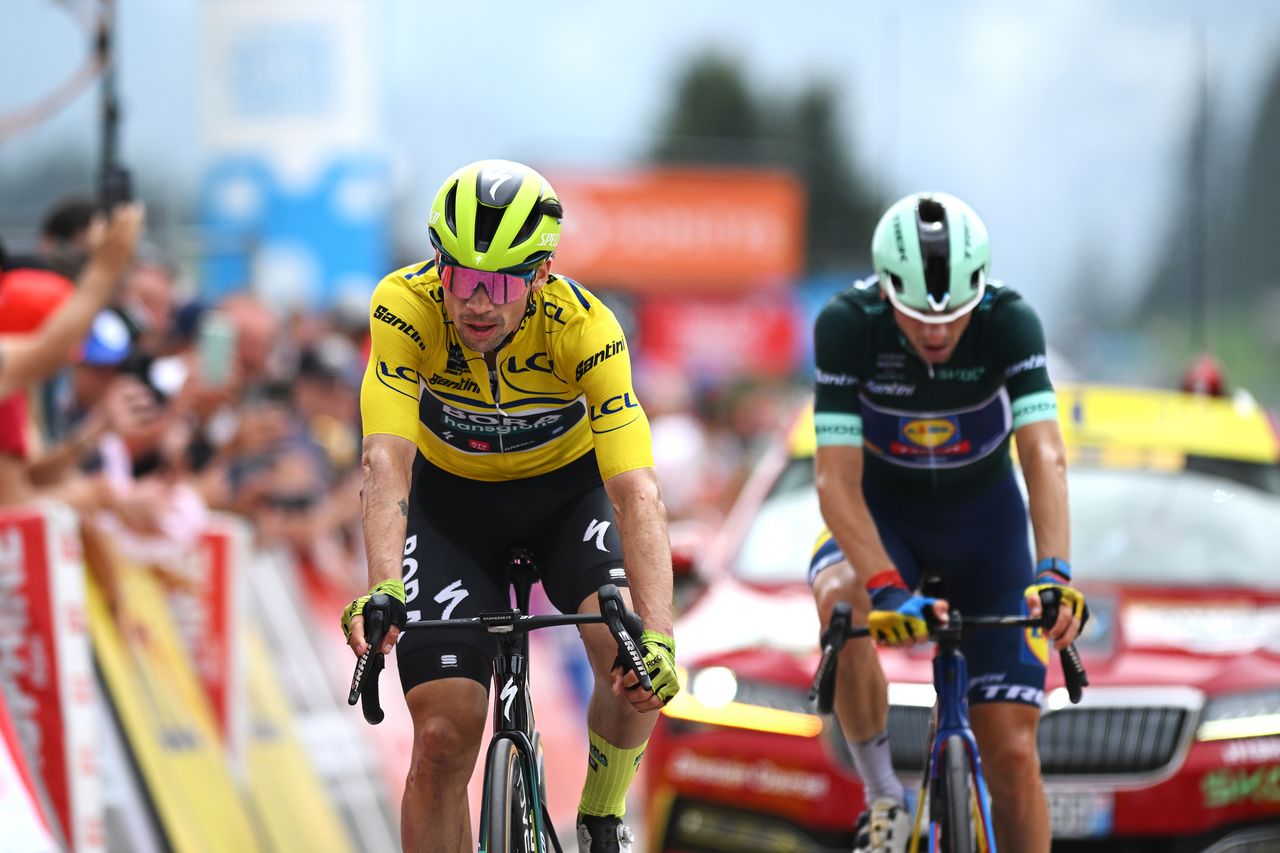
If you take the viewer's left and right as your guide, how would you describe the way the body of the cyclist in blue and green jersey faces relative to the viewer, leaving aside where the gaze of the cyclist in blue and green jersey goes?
facing the viewer

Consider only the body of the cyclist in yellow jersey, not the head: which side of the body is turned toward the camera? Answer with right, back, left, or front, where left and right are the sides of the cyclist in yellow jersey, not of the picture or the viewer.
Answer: front

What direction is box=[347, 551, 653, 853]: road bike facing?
toward the camera

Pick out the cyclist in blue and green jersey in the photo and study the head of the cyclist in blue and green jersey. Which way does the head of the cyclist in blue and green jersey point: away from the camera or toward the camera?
toward the camera

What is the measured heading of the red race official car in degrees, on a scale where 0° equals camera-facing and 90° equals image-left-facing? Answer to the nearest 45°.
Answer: approximately 0°

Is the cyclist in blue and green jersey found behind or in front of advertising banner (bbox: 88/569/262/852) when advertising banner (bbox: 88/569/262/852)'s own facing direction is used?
in front

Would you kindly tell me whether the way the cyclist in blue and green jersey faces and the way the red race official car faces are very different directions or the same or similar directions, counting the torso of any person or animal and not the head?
same or similar directions

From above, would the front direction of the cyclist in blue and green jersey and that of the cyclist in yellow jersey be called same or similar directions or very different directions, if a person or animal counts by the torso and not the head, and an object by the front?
same or similar directions

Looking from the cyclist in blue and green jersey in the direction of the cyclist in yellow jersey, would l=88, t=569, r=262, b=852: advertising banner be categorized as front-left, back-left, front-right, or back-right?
front-right

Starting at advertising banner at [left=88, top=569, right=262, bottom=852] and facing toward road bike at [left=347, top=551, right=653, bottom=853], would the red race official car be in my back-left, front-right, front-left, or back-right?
front-left

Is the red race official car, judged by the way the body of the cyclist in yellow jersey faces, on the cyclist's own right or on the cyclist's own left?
on the cyclist's own left

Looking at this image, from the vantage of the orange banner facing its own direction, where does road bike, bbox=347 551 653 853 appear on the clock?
The road bike is roughly at 12 o'clock from the orange banner.

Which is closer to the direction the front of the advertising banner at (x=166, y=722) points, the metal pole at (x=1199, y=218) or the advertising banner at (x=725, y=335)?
the metal pole

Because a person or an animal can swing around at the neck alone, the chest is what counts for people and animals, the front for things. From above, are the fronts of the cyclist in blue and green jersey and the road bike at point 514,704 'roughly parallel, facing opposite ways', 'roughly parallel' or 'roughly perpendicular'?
roughly parallel

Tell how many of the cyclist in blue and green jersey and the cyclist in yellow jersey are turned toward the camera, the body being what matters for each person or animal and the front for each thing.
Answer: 2
